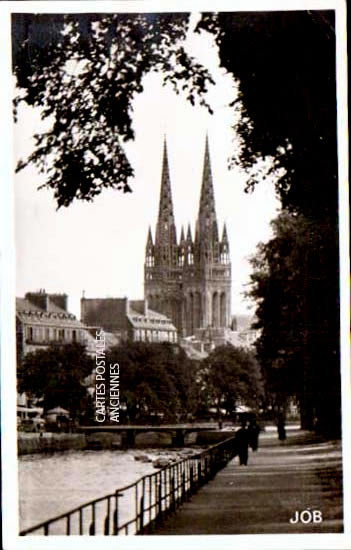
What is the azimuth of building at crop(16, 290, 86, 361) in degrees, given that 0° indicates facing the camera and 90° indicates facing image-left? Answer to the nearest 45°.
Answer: approximately 315°

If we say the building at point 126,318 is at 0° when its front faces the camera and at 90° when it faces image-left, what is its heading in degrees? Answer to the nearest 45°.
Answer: approximately 315°
